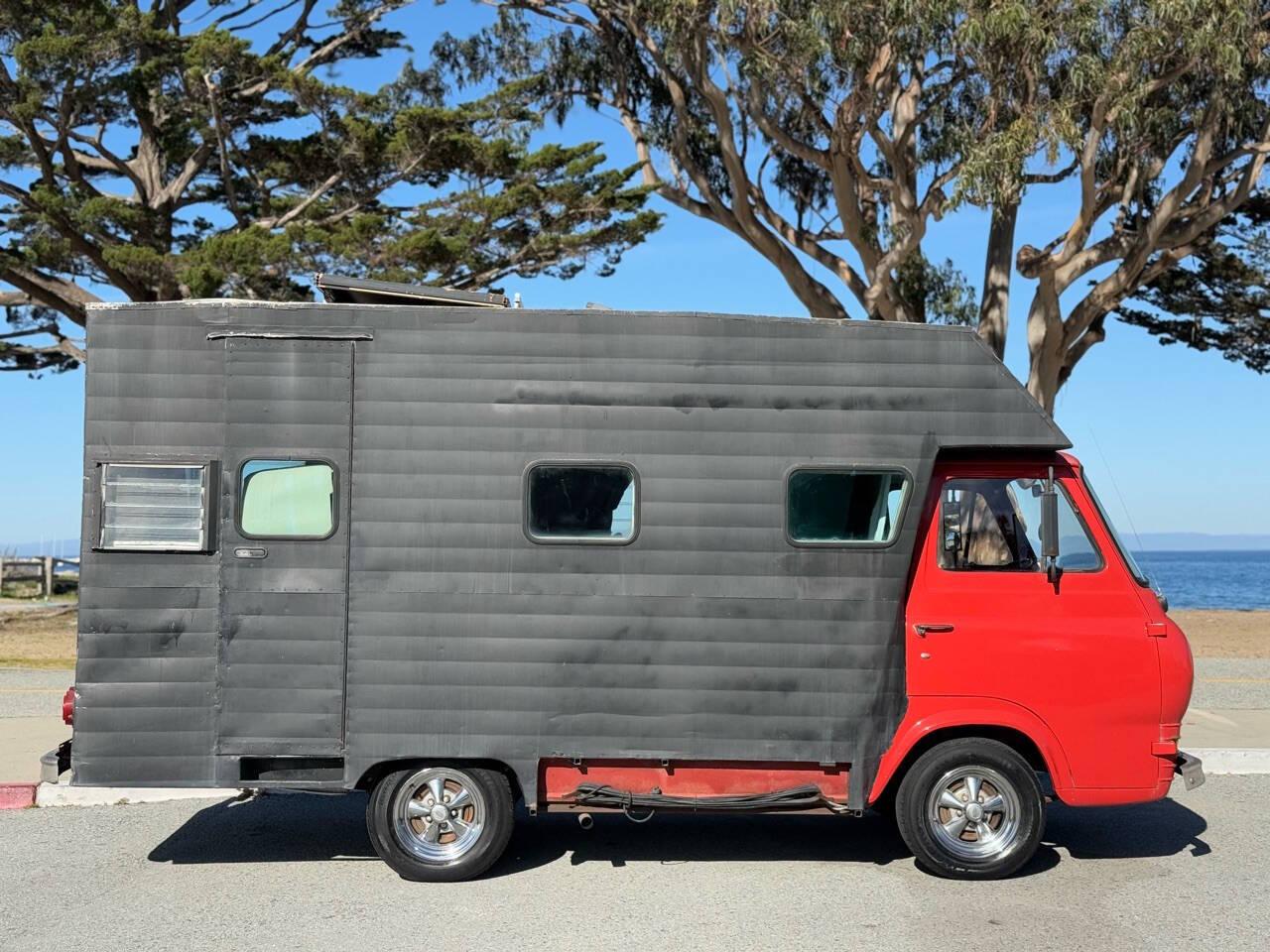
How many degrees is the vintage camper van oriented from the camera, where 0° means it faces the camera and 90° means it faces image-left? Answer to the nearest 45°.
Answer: approximately 270°

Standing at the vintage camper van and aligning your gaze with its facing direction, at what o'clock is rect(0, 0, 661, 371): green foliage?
The green foliage is roughly at 8 o'clock from the vintage camper van.

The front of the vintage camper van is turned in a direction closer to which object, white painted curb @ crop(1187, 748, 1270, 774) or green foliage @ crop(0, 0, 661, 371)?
the white painted curb

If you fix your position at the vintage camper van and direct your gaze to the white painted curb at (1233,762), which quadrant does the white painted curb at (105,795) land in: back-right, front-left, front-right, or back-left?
back-left

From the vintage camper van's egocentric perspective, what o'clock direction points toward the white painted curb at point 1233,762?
The white painted curb is roughly at 11 o'clock from the vintage camper van.

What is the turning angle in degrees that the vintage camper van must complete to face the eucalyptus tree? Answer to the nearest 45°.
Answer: approximately 45° to its left

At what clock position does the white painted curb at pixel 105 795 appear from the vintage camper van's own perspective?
The white painted curb is roughly at 7 o'clock from the vintage camper van.

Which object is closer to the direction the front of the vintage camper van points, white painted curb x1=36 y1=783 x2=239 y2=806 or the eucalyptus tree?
the eucalyptus tree

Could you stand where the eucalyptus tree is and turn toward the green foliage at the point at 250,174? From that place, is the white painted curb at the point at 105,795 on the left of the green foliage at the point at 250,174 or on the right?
left
